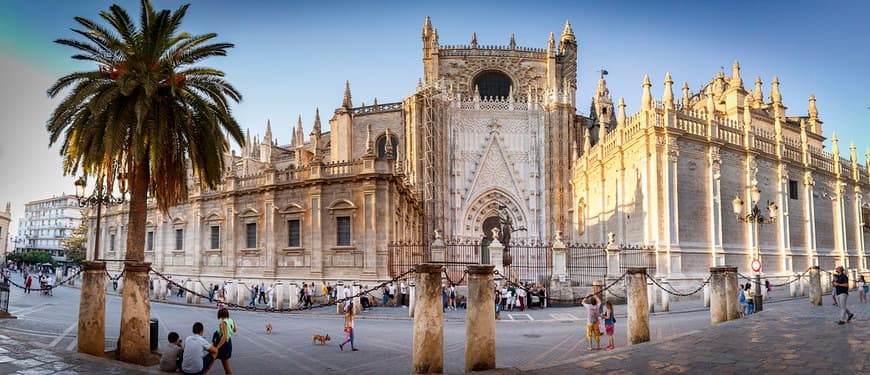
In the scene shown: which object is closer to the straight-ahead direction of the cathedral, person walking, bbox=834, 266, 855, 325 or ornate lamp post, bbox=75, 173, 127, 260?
the person walking

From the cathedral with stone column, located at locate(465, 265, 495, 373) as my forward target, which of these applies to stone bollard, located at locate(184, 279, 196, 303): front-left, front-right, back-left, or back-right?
front-right

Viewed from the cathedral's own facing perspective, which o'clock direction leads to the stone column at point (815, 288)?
The stone column is roughly at 11 o'clock from the cathedral.

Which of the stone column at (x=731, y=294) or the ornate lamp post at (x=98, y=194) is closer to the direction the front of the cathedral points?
the stone column

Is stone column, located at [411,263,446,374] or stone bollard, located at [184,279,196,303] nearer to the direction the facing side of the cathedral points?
the stone column

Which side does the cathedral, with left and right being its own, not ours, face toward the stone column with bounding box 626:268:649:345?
front

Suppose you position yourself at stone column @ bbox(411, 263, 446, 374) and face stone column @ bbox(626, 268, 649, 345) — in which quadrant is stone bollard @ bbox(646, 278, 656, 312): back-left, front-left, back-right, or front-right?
front-left

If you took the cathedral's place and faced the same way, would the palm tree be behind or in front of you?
in front

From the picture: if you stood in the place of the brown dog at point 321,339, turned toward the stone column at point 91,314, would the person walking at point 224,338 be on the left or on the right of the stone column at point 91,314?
left

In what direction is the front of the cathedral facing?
toward the camera

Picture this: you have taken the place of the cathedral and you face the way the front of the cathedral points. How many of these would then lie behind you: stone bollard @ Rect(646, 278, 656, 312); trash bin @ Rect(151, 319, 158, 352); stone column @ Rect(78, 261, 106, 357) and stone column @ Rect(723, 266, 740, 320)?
0

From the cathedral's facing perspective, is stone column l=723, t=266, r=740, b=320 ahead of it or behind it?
ahead

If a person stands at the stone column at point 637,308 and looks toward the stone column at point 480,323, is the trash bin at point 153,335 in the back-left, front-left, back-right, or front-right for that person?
front-right

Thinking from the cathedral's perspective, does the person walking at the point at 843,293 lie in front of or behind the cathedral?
in front

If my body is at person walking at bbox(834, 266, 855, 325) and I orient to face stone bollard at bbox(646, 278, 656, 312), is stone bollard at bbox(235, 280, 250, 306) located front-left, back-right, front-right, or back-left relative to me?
front-left

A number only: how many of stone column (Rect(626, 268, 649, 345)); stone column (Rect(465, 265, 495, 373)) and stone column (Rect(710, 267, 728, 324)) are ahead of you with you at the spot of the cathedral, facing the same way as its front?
3

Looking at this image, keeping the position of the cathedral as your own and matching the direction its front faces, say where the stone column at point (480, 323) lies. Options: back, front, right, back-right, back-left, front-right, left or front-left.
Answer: front

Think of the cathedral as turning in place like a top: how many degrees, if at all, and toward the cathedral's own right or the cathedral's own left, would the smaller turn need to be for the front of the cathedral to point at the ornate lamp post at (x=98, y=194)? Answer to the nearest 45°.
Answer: approximately 45° to the cathedral's own right
